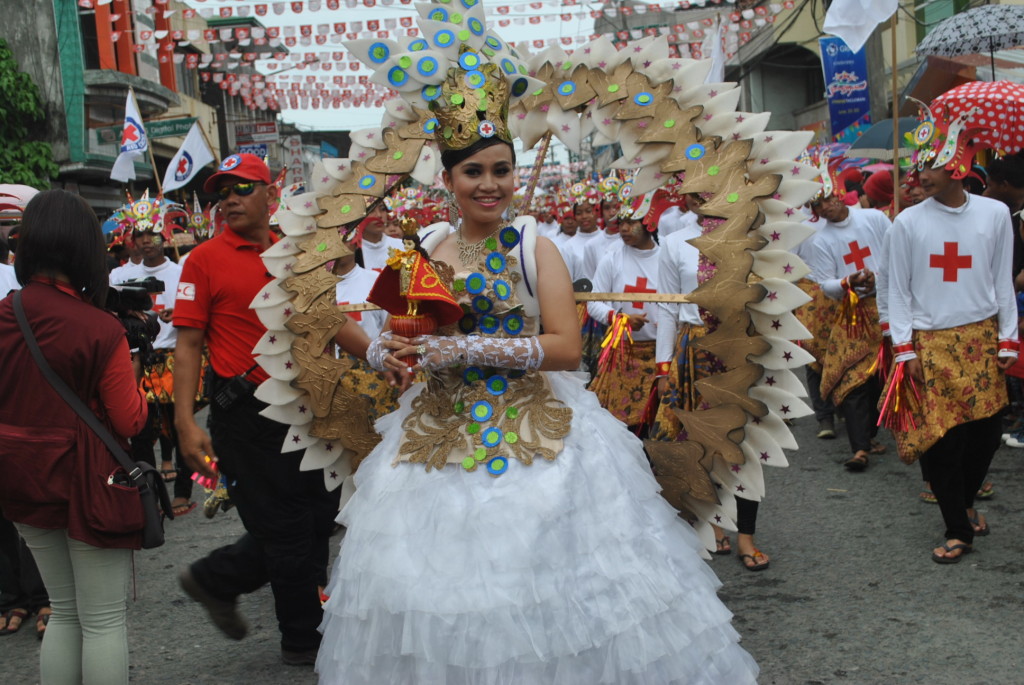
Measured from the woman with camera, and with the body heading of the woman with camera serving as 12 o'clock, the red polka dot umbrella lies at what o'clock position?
The red polka dot umbrella is roughly at 1 o'clock from the woman with camera.

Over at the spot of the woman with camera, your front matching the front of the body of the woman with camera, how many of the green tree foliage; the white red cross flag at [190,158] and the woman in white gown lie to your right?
1

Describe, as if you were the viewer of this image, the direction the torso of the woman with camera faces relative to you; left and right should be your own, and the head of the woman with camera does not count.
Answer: facing away from the viewer and to the right of the viewer

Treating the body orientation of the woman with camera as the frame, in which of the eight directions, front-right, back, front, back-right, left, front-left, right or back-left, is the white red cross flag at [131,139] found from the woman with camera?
front-left

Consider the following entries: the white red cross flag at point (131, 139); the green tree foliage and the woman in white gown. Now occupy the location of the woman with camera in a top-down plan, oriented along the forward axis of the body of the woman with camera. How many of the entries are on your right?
1

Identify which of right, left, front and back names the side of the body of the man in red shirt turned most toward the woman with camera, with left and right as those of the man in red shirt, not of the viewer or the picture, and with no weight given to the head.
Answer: right

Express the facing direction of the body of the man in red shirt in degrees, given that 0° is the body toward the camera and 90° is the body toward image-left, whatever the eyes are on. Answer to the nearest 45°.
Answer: approximately 315°

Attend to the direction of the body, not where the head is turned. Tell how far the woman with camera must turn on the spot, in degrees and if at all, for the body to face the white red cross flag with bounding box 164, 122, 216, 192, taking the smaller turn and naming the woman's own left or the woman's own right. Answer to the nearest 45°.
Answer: approximately 45° to the woman's own left
